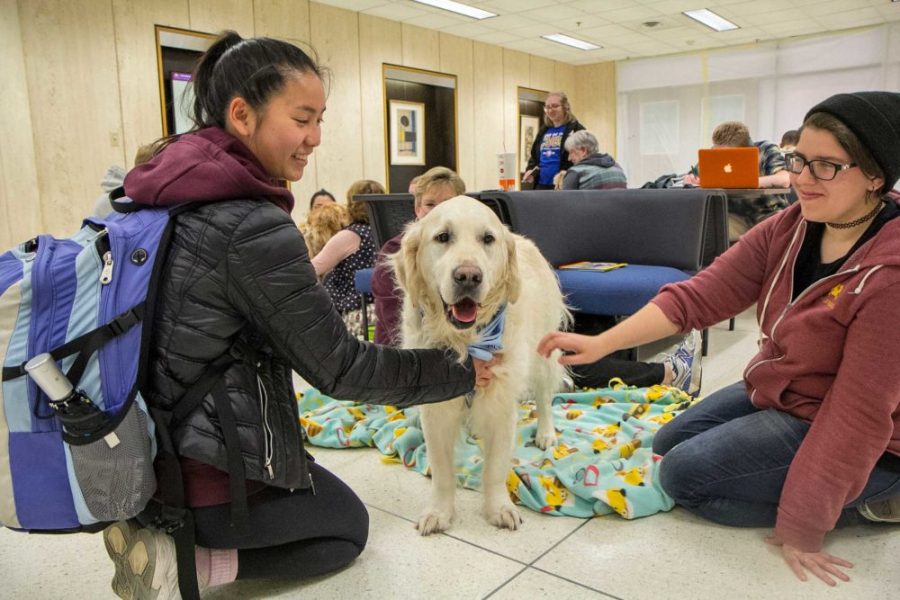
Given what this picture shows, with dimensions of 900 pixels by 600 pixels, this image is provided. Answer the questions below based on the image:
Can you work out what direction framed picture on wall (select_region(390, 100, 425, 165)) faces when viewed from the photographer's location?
facing the viewer and to the right of the viewer

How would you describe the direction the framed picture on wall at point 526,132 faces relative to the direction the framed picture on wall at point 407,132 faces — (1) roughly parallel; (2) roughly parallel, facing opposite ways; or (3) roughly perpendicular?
roughly parallel

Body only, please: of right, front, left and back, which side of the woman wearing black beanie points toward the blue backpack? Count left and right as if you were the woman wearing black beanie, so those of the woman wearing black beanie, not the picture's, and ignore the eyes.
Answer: front

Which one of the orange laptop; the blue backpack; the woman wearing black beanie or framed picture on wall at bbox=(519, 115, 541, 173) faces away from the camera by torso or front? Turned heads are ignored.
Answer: the orange laptop

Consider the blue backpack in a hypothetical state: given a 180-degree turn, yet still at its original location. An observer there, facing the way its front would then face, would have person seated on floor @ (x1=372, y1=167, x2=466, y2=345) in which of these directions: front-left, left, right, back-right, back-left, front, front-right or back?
front

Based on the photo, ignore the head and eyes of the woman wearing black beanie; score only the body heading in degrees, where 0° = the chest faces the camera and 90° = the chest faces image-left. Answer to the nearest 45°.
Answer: approximately 45°

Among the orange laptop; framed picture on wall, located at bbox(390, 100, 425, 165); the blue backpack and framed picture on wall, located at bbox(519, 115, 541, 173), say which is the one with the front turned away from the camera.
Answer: the orange laptop

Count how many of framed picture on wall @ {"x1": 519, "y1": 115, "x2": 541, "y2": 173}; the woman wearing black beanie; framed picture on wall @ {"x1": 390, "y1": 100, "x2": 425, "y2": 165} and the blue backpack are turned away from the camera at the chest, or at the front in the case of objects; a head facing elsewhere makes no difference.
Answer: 0

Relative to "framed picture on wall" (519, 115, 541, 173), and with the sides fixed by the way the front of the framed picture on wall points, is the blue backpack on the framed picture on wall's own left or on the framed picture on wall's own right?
on the framed picture on wall's own right

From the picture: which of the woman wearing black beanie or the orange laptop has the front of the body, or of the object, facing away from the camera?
the orange laptop

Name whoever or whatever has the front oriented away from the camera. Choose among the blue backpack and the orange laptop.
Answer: the orange laptop

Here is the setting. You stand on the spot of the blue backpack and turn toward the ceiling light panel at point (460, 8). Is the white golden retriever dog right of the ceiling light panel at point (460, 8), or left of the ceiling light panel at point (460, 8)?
right

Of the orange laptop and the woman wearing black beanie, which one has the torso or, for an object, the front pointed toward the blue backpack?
the woman wearing black beanie

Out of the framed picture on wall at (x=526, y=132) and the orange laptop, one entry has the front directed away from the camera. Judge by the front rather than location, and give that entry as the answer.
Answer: the orange laptop

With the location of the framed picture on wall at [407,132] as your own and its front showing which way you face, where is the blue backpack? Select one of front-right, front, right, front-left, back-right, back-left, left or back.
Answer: front-right

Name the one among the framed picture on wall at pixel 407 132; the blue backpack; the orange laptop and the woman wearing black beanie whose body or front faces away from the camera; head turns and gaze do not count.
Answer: the orange laptop

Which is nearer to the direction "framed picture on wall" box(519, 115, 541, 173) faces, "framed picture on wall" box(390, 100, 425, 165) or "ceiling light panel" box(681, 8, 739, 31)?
the ceiling light panel

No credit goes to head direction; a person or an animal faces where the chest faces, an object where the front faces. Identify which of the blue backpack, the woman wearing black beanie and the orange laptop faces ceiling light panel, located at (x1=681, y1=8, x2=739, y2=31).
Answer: the orange laptop

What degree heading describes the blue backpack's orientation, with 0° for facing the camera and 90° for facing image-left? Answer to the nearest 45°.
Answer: approximately 45°

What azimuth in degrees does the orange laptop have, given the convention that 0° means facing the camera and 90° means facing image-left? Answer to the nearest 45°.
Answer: approximately 180°

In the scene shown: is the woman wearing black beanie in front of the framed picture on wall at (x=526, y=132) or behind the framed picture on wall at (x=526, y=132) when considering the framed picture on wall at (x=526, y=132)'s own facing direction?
in front
